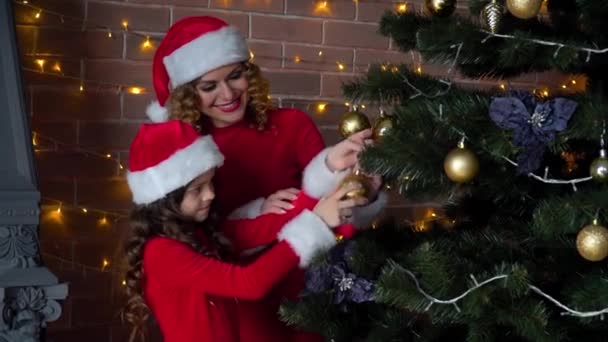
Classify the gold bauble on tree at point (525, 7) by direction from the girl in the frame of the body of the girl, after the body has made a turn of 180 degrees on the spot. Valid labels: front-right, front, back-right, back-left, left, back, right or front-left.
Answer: back-left

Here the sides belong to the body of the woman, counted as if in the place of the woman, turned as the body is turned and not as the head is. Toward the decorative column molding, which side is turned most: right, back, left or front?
right

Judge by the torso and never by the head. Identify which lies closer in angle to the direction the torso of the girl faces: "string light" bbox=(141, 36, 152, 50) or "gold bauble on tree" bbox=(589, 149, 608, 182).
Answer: the gold bauble on tree

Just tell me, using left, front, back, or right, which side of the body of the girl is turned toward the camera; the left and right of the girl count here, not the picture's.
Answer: right

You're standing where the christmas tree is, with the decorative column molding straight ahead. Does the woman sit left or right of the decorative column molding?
right

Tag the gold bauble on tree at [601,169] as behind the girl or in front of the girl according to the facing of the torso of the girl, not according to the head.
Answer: in front

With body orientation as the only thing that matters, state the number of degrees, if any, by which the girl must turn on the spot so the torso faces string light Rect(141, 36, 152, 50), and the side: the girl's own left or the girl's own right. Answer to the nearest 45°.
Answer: approximately 90° to the girl's own left

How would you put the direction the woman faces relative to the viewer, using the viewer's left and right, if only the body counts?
facing the viewer and to the right of the viewer

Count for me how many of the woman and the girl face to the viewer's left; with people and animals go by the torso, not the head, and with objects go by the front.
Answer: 0

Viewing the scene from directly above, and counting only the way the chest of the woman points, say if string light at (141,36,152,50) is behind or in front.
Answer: behind
